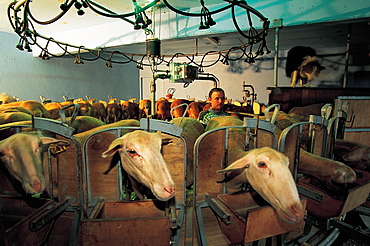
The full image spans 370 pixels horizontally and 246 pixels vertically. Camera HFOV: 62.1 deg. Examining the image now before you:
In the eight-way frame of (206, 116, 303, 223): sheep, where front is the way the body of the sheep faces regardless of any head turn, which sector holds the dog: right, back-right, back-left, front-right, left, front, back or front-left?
back-left

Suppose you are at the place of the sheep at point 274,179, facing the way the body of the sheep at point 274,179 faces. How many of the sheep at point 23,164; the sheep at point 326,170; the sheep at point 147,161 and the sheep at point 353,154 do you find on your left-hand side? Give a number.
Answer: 2

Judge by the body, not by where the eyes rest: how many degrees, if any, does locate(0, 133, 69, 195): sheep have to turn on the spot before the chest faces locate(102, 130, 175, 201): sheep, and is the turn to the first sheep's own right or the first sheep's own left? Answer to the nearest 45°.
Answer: approximately 45° to the first sheep's own left

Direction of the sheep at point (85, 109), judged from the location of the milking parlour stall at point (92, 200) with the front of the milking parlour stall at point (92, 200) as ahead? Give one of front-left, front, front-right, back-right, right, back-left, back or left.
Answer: back

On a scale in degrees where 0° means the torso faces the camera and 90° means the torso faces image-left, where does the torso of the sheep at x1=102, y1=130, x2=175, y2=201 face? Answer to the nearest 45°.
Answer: approximately 315°

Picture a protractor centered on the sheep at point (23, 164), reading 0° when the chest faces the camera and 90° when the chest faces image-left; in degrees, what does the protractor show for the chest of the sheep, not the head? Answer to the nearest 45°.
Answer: approximately 315°

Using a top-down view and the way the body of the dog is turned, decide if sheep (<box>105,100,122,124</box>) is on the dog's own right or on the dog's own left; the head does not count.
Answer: on the dog's own right

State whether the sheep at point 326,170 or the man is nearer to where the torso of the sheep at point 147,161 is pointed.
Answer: the sheep
